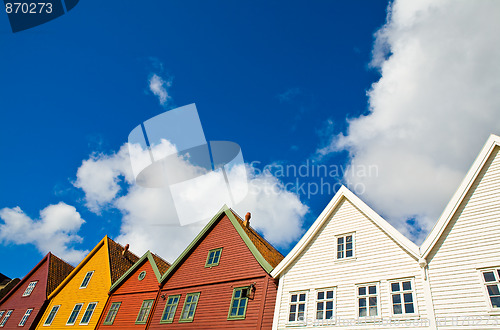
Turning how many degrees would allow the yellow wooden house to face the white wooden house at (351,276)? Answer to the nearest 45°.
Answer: approximately 90° to its left

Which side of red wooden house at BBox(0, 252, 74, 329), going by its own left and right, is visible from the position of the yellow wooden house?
left

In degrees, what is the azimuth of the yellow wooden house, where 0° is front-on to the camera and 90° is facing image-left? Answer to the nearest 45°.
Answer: approximately 45°

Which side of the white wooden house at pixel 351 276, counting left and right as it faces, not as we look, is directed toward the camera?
front

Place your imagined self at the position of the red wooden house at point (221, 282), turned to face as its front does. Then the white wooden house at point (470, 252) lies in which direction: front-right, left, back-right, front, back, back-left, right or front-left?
left

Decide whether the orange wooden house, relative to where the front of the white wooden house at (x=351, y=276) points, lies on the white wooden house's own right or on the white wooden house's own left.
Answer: on the white wooden house's own right

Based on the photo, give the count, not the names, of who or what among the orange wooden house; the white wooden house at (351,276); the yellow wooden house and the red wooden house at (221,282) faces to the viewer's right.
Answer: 0

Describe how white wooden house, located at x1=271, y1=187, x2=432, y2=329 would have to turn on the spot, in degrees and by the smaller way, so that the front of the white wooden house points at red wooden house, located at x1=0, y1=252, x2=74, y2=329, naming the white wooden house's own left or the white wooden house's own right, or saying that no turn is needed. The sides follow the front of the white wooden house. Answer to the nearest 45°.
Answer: approximately 90° to the white wooden house's own right

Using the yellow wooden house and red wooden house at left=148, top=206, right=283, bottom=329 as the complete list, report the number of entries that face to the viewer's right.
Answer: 0

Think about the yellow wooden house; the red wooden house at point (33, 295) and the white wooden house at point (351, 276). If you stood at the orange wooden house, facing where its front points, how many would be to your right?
2

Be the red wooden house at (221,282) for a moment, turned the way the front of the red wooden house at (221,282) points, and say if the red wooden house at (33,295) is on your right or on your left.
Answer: on your right

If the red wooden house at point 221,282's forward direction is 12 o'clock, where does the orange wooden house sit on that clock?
The orange wooden house is roughly at 3 o'clock from the red wooden house.

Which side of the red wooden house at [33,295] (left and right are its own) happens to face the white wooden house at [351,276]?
left

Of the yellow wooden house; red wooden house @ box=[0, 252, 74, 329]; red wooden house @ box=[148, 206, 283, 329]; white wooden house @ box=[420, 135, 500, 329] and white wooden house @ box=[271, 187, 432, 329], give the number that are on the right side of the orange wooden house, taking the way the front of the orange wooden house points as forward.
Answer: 2
